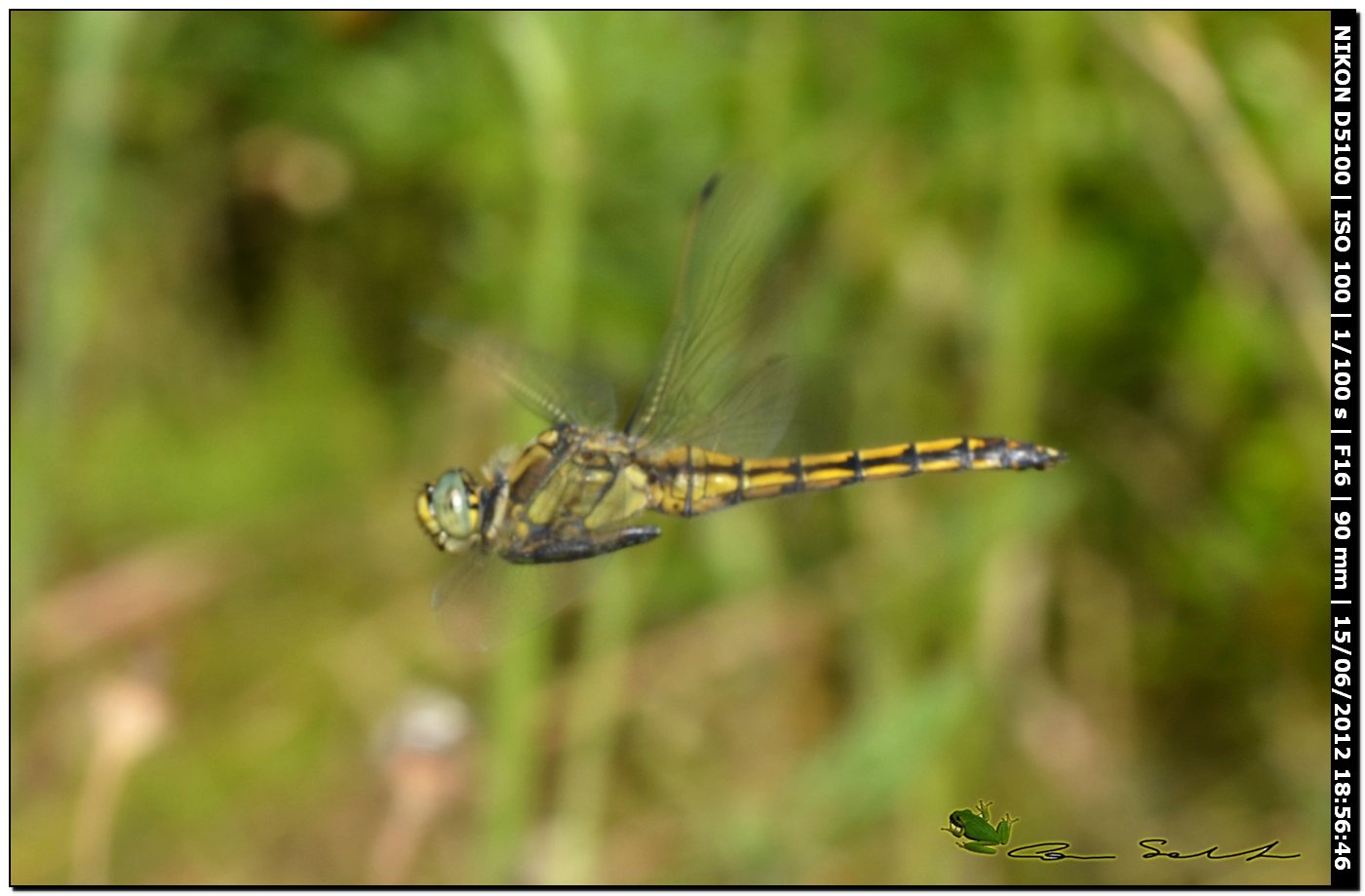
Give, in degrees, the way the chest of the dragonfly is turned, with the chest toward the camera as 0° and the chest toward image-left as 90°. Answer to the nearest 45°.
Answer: approximately 90°
